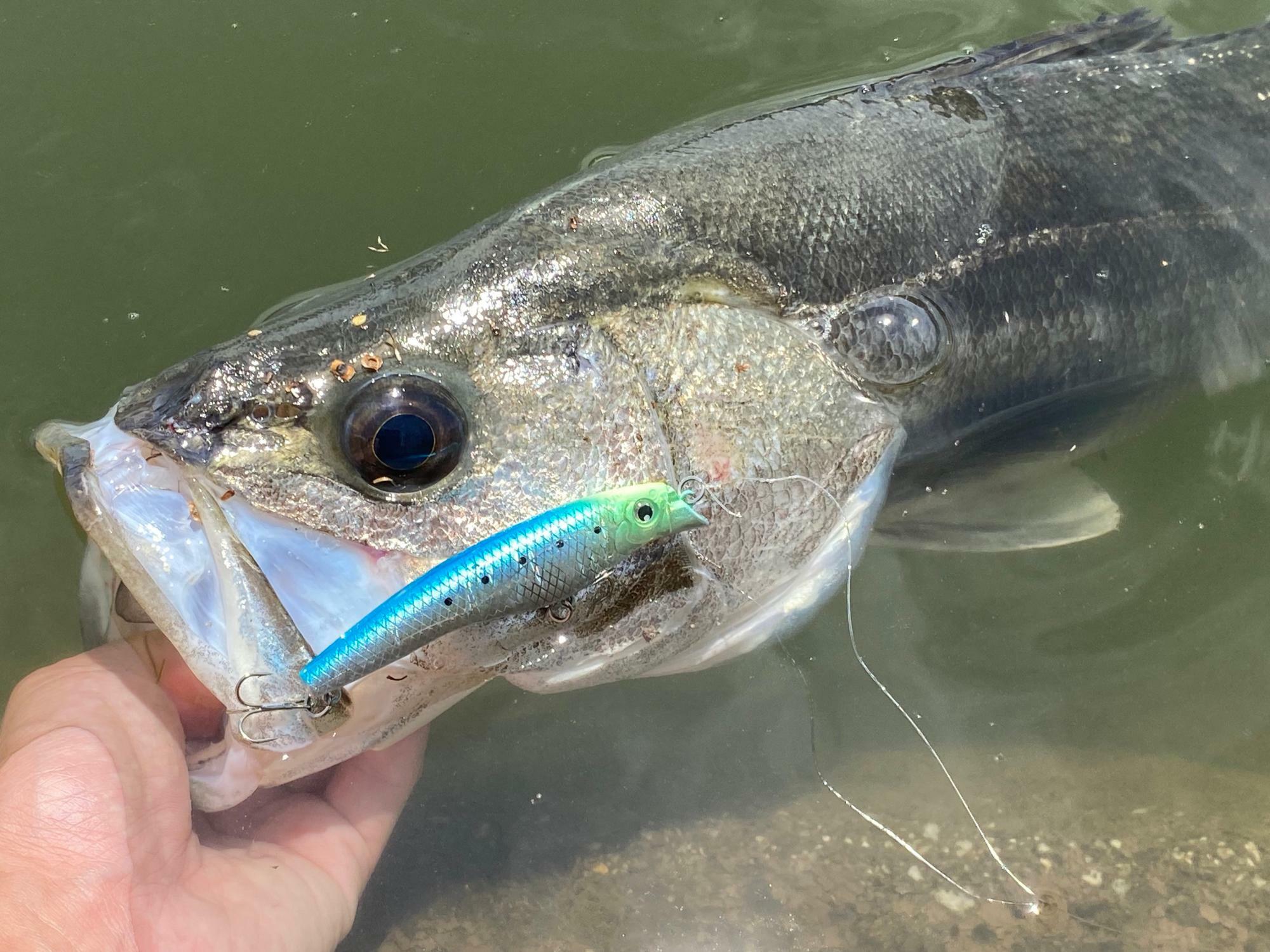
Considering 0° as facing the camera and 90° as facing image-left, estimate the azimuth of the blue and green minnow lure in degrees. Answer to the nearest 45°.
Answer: approximately 270°
